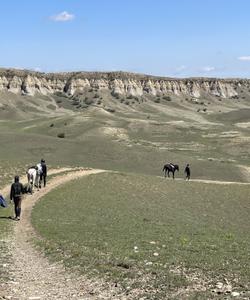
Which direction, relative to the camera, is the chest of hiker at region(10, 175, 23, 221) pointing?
away from the camera
